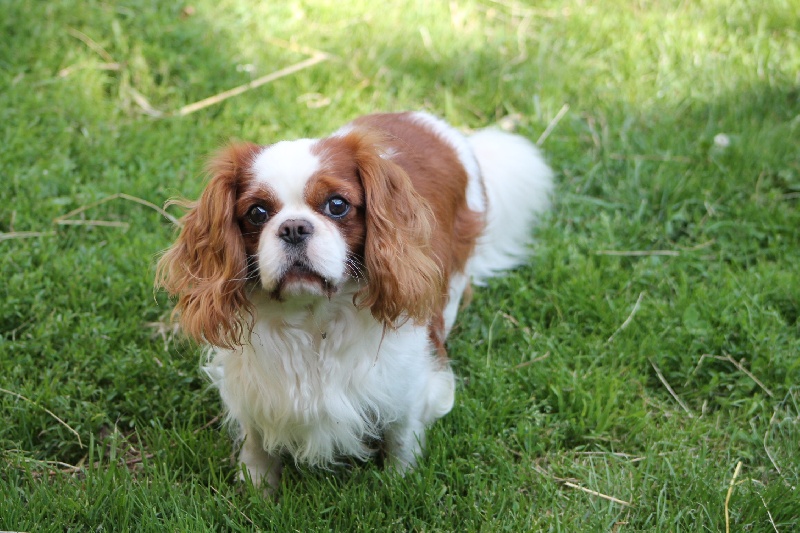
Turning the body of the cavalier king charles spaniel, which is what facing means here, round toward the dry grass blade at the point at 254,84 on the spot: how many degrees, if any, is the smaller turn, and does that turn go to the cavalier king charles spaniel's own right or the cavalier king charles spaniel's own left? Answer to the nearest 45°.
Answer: approximately 135° to the cavalier king charles spaniel's own right

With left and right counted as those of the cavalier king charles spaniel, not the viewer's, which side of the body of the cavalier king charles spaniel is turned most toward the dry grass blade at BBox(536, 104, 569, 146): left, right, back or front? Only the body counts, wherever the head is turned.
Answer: back

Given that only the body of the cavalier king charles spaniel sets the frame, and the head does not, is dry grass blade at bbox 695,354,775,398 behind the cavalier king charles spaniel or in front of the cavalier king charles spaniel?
behind

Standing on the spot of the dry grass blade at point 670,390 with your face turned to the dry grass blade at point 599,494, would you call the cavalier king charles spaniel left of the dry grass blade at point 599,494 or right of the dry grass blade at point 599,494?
right

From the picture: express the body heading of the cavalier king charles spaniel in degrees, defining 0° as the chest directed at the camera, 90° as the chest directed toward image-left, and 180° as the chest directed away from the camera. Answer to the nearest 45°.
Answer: approximately 45°

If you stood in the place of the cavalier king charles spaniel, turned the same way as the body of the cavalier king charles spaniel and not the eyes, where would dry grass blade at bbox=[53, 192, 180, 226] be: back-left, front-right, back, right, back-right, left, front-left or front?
right

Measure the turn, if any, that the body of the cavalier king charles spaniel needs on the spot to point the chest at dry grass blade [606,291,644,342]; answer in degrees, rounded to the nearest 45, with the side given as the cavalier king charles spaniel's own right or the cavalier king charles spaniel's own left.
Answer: approximately 180°

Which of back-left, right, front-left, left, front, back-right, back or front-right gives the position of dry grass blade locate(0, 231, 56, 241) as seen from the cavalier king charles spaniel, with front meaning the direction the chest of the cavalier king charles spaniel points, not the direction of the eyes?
right

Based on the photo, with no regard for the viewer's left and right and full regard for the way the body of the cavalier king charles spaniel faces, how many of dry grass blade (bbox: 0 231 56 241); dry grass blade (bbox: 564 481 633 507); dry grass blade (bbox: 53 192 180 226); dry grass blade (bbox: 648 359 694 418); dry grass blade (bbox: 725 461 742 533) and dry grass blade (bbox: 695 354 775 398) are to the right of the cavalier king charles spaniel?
2

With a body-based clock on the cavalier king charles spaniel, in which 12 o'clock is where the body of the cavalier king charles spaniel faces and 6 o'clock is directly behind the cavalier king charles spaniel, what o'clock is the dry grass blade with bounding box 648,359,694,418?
The dry grass blade is roughly at 7 o'clock from the cavalier king charles spaniel.

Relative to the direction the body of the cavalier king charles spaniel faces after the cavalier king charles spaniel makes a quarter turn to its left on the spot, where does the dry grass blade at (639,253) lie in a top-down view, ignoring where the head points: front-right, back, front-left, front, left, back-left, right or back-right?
left
